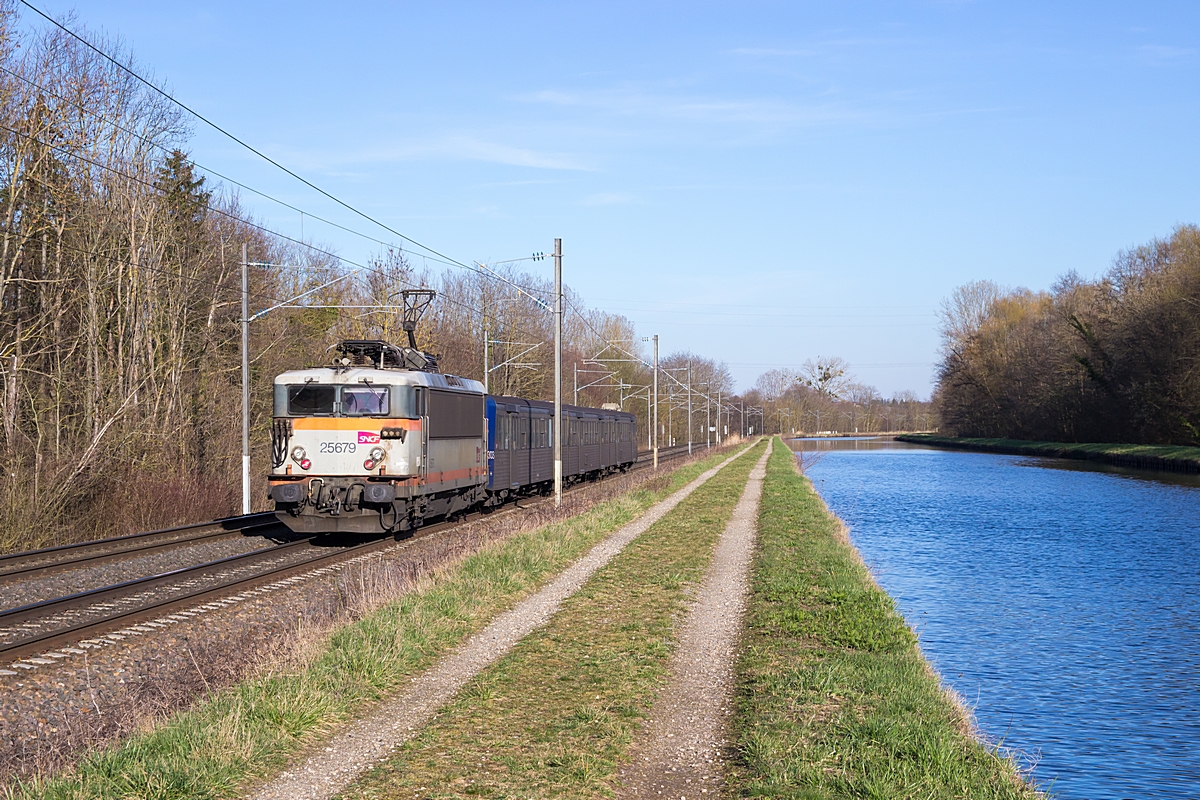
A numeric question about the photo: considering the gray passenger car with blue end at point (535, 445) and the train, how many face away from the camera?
0

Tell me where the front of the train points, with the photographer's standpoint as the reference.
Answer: facing the viewer and to the left of the viewer

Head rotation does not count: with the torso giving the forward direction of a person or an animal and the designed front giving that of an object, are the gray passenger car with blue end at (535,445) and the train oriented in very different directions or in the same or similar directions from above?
same or similar directions

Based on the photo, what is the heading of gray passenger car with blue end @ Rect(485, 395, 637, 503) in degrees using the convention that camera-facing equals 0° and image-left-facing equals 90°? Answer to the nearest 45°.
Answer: approximately 45°

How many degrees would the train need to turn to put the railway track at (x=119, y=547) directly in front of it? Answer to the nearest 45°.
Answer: approximately 45° to its right

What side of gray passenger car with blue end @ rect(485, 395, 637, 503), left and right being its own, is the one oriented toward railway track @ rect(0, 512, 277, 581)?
front
